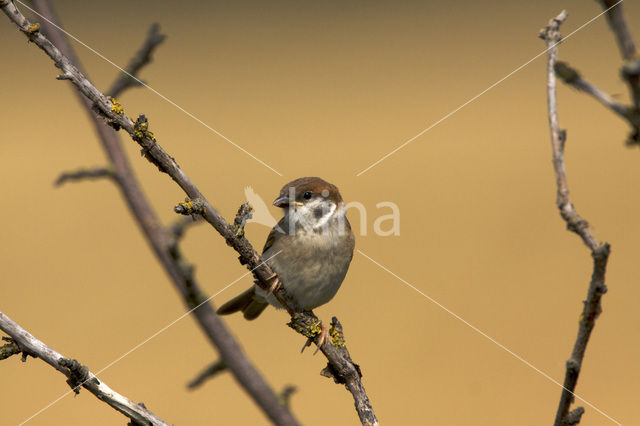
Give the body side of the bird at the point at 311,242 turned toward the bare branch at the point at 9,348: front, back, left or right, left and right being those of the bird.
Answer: right
